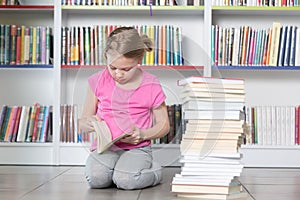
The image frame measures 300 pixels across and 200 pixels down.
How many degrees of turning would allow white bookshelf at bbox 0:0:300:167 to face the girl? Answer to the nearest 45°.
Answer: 0° — it already faces them

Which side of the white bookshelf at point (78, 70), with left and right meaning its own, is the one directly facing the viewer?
front
